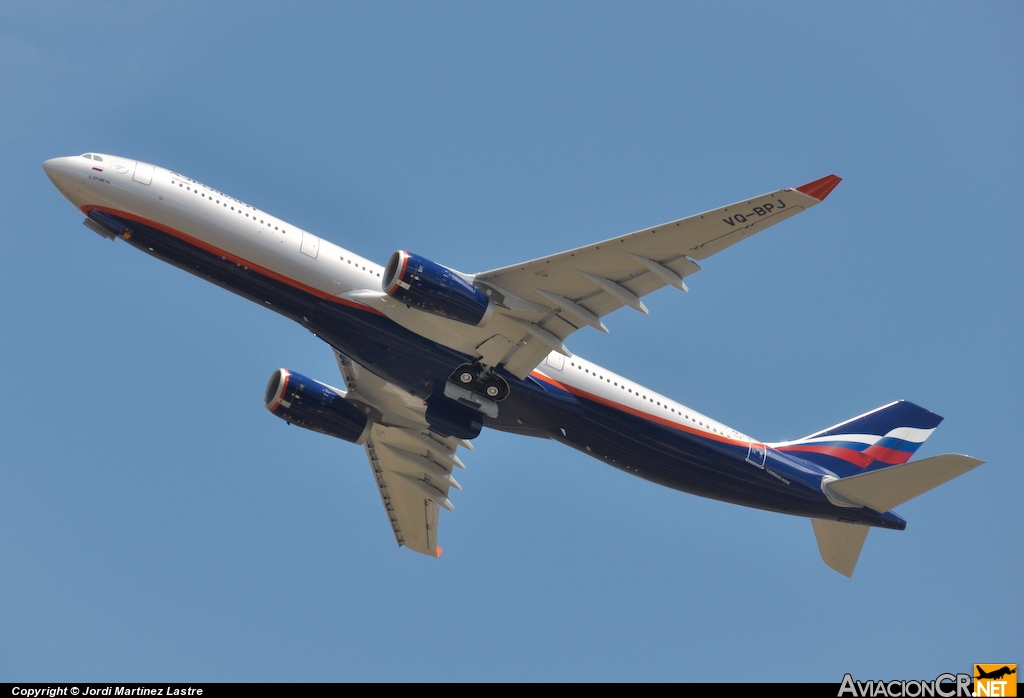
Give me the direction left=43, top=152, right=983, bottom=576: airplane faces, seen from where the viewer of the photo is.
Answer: facing to the left of the viewer
